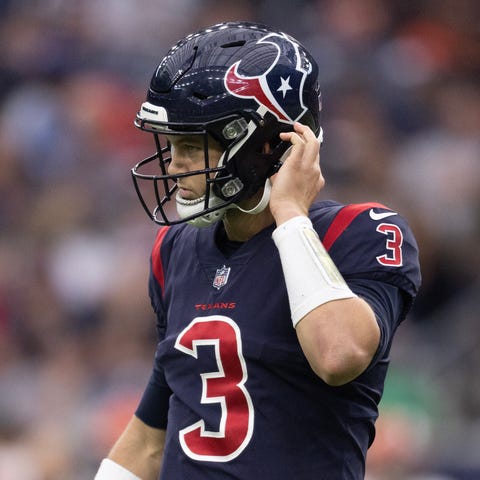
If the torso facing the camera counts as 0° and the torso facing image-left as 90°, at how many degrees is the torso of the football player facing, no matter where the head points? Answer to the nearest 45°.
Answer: approximately 45°

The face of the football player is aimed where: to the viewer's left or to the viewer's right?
to the viewer's left
